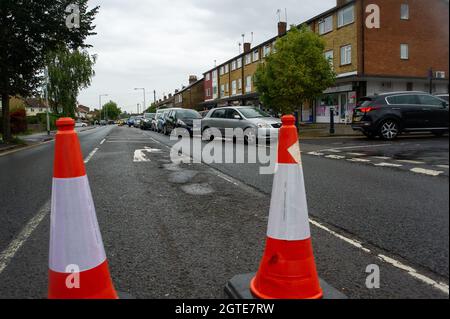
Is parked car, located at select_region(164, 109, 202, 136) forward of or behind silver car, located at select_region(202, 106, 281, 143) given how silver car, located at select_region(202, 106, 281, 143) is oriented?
behind

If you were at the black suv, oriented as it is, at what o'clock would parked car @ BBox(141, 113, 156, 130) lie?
The parked car is roughly at 9 o'clock from the black suv.

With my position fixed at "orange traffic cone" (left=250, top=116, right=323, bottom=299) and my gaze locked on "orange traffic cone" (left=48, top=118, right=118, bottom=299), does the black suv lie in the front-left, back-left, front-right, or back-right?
back-right

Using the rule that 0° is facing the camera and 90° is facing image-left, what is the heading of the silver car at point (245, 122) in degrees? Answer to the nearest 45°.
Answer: approximately 315°

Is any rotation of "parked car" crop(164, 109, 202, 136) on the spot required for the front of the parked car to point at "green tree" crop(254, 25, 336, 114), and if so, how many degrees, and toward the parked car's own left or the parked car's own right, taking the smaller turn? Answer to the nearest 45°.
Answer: approximately 45° to the parked car's own left

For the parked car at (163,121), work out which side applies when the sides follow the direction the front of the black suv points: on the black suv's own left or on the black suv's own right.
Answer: on the black suv's own left

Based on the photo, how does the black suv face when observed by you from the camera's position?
facing away from the viewer and to the right of the viewer

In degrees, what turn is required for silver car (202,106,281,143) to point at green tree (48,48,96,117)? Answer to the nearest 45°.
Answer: approximately 180°

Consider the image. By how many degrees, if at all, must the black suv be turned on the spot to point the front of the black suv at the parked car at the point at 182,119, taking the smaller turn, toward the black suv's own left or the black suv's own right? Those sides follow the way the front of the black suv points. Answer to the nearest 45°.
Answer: approximately 90° to the black suv's own left
